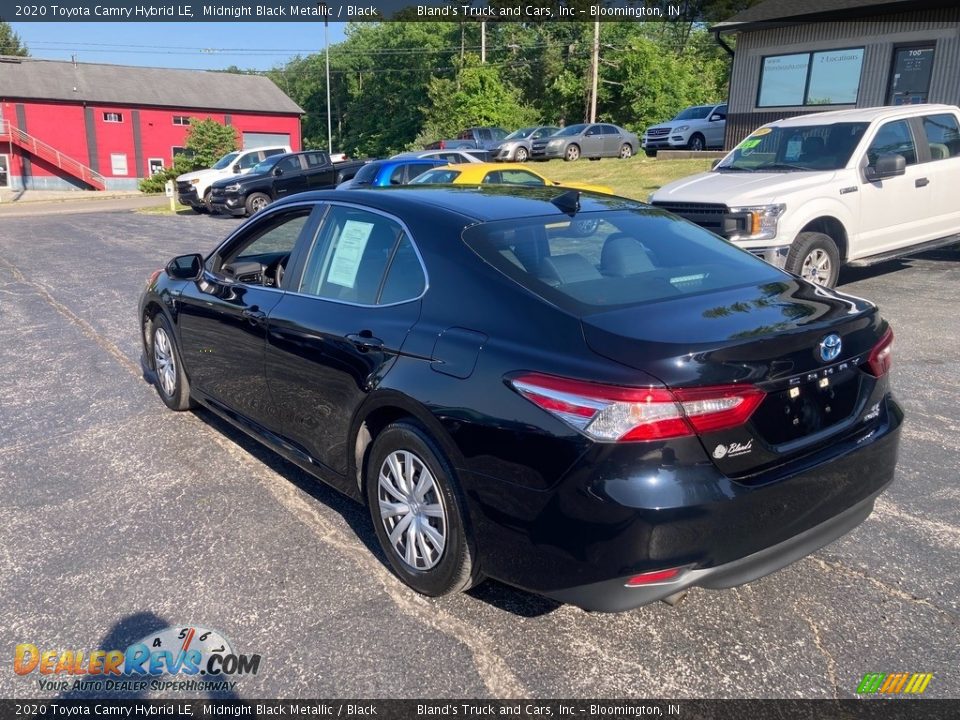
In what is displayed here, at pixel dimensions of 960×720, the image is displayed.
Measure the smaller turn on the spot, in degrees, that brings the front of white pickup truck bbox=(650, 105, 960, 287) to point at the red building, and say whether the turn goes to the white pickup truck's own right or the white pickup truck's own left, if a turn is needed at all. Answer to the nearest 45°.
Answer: approximately 90° to the white pickup truck's own right

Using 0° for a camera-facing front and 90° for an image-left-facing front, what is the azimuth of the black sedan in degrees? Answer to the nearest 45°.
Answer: approximately 135°

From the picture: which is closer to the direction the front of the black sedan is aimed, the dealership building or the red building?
the red building

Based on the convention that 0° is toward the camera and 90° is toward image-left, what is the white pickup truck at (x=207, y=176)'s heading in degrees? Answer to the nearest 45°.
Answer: approximately 45°

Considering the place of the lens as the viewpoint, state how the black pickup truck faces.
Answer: facing the viewer and to the left of the viewer

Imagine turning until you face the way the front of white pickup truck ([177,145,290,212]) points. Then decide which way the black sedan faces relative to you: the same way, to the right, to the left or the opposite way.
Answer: to the right

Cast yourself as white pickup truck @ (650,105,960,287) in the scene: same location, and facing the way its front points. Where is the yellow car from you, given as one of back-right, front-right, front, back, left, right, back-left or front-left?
right

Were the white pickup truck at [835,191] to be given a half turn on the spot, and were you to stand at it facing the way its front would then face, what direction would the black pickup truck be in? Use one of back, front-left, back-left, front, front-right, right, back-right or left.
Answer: left

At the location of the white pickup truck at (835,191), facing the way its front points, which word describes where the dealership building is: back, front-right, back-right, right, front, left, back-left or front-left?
back-right

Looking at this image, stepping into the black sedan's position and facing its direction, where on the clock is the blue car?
The blue car is roughly at 1 o'clock from the black sedan.

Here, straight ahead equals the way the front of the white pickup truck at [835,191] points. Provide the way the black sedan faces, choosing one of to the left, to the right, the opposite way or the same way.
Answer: to the right

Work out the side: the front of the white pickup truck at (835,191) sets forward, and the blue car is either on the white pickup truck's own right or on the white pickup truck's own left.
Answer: on the white pickup truck's own right
